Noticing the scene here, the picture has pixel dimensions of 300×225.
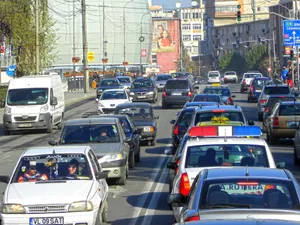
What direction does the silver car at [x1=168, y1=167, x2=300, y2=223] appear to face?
away from the camera

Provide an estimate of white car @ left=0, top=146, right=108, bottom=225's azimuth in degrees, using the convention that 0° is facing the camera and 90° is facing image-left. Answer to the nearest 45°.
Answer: approximately 0°

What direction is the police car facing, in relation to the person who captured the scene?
facing away from the viewer

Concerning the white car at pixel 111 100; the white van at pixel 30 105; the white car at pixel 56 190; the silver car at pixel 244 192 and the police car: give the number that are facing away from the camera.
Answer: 2

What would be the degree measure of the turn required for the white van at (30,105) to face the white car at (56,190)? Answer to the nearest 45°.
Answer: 0° — it already faces it

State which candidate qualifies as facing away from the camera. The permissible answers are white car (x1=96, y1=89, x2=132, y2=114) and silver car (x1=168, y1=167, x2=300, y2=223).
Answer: the silver car

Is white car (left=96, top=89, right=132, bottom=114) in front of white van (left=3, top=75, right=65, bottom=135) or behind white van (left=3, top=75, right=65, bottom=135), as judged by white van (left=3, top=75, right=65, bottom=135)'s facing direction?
behind

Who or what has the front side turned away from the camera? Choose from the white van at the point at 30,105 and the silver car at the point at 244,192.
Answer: the silver car

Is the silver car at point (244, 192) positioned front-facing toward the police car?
yes
